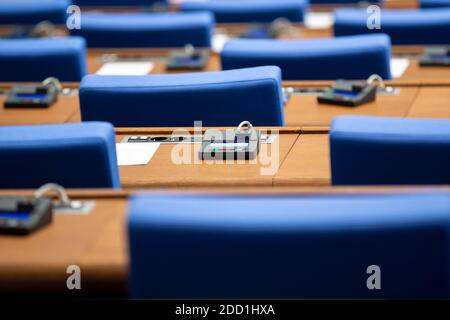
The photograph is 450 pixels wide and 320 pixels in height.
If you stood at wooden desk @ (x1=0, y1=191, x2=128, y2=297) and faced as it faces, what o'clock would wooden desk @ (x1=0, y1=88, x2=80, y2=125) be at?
wooden desk @ (x1=0, y1=88, x2=80, y2=125) is roughly at 6 o'clock from wooden desk @ (x1=0, y1=191, x2=128, y2=297).

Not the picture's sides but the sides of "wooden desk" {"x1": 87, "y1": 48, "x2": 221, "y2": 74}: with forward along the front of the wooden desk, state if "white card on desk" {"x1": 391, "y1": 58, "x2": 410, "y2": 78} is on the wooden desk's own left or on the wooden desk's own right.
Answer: on the wooden desk's own left

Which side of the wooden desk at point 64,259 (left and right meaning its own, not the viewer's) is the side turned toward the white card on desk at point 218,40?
back

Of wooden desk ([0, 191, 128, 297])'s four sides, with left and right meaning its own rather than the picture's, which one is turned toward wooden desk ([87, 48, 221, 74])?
back

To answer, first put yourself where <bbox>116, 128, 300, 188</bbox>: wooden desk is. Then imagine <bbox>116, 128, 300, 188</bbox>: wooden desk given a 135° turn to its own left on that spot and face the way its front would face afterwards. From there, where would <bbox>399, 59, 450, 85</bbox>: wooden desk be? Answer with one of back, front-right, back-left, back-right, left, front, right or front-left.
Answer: front

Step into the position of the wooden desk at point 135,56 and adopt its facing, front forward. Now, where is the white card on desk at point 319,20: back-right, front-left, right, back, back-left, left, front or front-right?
back-left

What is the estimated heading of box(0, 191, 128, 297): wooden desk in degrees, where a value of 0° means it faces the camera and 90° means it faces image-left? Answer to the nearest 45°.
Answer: approximately 0°

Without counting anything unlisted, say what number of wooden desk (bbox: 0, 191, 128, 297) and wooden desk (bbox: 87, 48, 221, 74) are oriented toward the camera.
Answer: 2

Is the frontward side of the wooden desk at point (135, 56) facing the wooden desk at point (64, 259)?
yes

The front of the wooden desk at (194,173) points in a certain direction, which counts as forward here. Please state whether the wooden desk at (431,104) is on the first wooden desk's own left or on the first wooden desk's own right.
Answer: on the first wooden desk's own left

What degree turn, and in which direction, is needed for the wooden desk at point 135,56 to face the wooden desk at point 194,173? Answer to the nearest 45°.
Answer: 0° — it already faces it

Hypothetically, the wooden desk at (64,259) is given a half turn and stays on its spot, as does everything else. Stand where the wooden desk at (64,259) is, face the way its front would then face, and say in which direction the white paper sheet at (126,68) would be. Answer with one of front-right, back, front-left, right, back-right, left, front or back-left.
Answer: front

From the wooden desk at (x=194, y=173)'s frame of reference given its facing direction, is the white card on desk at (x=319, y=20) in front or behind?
behind

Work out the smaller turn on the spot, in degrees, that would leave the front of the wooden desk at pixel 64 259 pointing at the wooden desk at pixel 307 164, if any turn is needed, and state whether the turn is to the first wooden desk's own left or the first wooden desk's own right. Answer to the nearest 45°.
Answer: approximately 135° to the first wooden desk's own left
